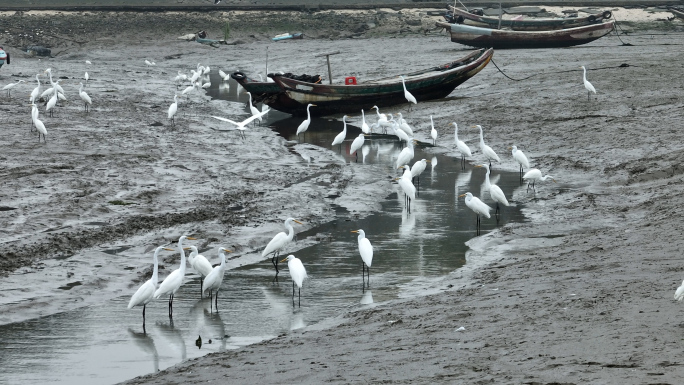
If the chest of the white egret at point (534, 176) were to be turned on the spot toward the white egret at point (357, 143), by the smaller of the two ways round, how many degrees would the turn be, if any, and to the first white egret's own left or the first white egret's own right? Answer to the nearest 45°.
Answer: approximately 135° to the first white egret's own left

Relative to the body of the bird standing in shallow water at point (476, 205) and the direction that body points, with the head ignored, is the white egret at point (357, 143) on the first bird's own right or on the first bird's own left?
on the first bird's own right

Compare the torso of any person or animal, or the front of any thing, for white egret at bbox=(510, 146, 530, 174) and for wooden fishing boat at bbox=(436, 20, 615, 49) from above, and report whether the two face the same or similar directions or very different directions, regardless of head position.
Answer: very different directions
